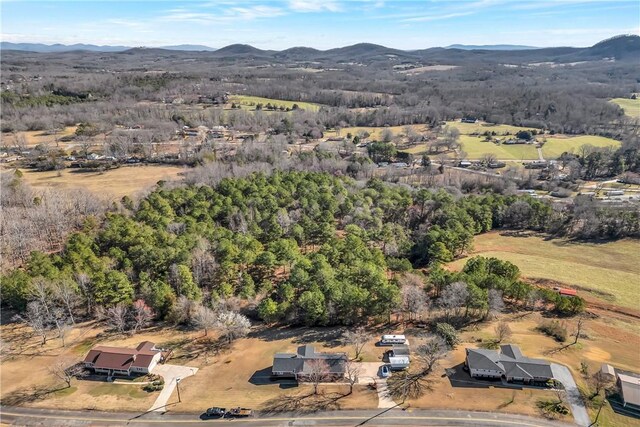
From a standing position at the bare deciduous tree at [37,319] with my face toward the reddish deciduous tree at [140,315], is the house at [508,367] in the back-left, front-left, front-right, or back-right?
front-right

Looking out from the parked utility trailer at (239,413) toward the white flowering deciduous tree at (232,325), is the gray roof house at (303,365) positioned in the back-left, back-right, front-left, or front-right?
front-right

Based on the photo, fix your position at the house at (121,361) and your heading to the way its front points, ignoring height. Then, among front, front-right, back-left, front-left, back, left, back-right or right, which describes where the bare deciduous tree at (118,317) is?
back

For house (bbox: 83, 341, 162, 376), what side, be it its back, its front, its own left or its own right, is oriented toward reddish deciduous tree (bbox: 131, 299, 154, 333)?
back

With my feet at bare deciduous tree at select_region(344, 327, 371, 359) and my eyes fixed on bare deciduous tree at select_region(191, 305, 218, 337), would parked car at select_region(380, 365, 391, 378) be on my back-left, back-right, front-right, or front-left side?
back-left

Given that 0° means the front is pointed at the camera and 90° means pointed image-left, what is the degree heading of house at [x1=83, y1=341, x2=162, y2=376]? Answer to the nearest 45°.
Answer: approximately 0°

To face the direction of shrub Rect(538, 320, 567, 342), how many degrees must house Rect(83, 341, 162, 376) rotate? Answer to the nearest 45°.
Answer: approximately 90° to its left

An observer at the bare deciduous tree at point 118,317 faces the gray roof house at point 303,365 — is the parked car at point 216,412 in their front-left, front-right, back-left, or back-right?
front-right

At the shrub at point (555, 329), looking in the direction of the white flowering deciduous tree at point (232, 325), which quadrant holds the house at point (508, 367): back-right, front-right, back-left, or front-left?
front-left

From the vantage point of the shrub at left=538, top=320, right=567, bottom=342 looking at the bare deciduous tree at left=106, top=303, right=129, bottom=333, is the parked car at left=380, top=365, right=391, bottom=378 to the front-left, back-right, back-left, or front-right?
front-left

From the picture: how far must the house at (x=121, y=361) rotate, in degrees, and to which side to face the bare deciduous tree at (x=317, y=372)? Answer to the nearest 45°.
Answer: approximately 45° to its left

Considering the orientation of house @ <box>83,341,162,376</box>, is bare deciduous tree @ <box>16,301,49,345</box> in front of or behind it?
behind

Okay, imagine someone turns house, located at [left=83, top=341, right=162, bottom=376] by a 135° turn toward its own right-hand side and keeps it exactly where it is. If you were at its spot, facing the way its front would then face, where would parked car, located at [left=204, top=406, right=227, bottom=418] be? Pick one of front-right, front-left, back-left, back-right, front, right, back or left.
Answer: back

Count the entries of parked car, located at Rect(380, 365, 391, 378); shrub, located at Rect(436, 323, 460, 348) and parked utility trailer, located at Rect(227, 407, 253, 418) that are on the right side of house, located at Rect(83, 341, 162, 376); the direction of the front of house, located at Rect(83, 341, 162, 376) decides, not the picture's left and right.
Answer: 0

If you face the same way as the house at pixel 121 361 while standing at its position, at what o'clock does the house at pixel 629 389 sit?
the house at pixel 629 389 is roughly at 10 o'clock from the house at pixel 121 361.
